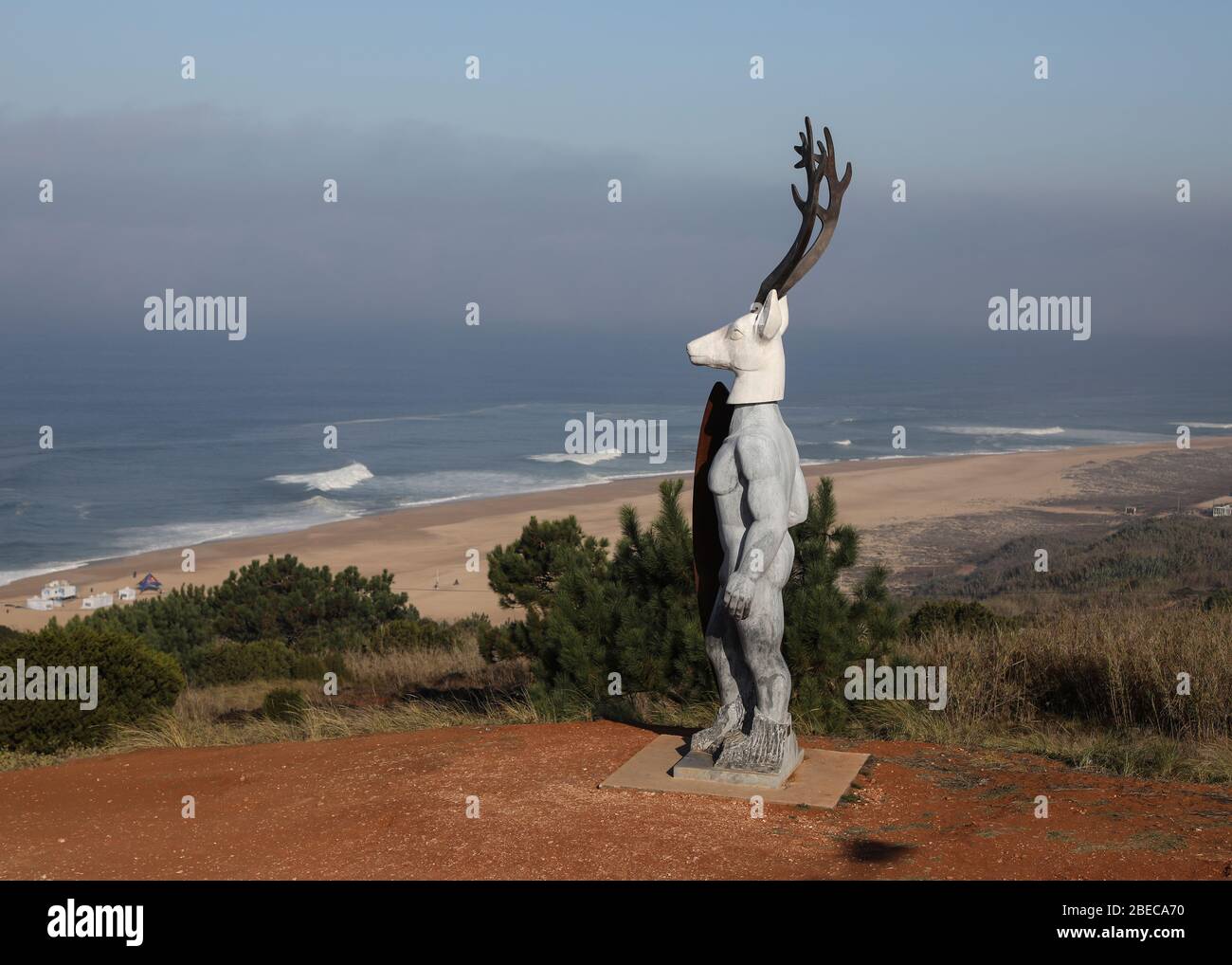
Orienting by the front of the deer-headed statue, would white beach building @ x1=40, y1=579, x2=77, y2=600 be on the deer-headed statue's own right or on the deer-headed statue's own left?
on the deer-headed statue's own right

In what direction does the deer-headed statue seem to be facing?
to the viewer's left

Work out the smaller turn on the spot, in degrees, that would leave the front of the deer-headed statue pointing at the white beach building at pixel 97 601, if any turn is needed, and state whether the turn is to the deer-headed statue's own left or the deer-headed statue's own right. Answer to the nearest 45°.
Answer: approximately 45° to the deer-headed statue's own right

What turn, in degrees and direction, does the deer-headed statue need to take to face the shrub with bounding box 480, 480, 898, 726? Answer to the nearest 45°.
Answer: approximately 90° to its right

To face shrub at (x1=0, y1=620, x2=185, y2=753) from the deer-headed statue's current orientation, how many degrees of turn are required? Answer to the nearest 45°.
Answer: approximately 45° to its right

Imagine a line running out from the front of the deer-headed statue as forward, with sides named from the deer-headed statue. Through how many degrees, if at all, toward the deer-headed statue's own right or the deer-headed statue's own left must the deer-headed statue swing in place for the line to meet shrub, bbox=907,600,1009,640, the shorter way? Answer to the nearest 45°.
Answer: approximately 90° to the deer-headed statue's own right
